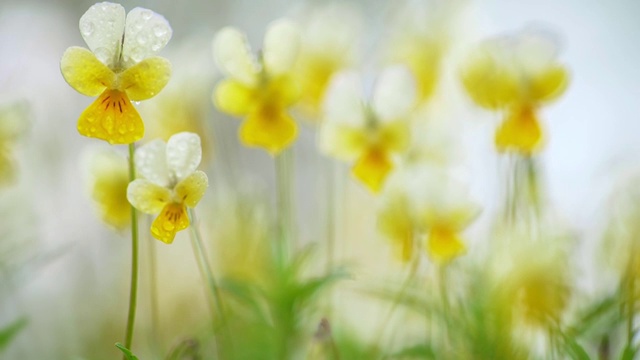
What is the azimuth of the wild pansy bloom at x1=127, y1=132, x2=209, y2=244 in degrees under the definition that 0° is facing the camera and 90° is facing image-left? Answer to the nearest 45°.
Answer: approximately 0°

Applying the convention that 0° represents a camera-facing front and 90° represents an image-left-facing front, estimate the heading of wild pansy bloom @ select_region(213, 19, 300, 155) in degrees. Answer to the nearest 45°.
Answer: approximately 0°

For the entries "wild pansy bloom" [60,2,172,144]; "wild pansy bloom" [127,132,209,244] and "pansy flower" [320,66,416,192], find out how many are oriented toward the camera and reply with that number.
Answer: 3

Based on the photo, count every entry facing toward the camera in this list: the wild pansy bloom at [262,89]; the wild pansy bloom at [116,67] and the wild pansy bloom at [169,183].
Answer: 3
